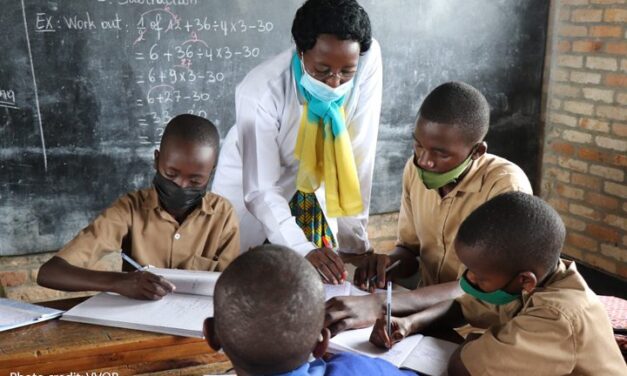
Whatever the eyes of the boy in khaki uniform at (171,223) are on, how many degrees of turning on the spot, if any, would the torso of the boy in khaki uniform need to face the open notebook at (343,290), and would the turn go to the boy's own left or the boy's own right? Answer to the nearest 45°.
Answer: approximately 45° to the boy's own left

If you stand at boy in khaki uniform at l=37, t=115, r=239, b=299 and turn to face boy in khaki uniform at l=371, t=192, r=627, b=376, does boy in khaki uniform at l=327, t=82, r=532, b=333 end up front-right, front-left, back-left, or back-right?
front-left

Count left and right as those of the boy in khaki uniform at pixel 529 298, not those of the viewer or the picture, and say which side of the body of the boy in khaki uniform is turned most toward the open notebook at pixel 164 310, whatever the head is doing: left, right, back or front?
front

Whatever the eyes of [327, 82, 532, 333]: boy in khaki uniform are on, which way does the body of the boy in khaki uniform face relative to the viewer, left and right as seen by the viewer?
facing the viewer and to the left of the viewer

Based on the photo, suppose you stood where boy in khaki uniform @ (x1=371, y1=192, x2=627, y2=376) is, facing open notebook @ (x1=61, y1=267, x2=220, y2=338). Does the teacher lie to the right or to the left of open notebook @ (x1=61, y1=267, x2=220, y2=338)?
right

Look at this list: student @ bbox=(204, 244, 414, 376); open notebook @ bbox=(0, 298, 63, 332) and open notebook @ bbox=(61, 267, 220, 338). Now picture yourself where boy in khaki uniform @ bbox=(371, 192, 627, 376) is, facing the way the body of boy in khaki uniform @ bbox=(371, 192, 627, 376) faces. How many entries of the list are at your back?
0

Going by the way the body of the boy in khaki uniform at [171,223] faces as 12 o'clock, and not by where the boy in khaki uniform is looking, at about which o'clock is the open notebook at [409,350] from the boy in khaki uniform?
The open notebook is roughly at 11 o'clock from the boy in khaki uniform.

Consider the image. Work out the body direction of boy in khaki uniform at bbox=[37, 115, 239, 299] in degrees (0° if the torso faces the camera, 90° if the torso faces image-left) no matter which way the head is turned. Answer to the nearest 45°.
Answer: approximately 0°

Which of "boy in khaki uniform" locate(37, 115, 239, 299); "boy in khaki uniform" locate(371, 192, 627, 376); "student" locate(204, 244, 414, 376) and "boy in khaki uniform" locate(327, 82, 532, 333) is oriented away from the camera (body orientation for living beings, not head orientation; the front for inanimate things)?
the student

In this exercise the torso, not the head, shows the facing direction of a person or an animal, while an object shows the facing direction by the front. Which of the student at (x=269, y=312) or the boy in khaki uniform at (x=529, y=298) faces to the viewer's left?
the boy in khaki uniform

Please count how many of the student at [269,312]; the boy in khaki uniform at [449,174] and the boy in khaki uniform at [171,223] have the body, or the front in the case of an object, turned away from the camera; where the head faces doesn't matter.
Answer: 1

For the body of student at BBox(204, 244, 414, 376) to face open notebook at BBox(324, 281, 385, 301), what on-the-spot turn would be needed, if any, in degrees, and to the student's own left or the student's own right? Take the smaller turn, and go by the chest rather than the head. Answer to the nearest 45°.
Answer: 0° — they already face it

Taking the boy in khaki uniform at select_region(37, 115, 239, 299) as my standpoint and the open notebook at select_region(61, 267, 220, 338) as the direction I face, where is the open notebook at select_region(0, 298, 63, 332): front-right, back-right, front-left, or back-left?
front-right

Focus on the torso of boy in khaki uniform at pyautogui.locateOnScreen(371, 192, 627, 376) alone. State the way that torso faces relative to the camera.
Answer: to the viewer's left

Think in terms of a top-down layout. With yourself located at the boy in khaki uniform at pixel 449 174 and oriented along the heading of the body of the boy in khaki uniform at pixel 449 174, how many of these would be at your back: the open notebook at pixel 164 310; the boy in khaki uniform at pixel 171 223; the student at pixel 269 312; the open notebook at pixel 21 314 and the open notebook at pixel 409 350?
0

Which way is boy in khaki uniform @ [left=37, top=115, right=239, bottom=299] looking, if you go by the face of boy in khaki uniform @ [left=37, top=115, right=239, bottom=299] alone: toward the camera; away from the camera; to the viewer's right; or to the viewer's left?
toward the camera

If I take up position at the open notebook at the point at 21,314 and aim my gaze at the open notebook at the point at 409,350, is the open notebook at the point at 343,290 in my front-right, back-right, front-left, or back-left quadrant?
front-left

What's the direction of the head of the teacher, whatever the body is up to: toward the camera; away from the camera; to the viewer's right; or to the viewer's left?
toward the camera

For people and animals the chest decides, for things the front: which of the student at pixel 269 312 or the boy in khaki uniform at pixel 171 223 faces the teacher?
the student

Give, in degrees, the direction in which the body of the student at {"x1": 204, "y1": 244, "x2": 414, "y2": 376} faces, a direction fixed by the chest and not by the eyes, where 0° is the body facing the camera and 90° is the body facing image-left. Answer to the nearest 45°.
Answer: approximately 180°
